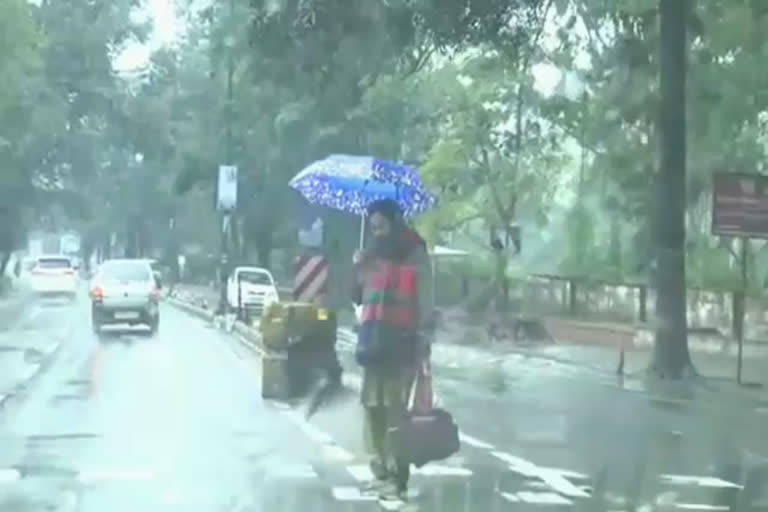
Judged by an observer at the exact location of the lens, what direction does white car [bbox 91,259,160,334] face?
facing away from the viewer

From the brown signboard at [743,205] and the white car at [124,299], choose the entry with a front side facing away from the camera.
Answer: the white car

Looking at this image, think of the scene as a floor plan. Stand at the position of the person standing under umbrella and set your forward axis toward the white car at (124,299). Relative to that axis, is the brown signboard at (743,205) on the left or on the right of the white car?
right

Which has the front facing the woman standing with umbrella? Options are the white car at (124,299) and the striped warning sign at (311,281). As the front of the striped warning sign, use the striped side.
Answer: the striped warning sign

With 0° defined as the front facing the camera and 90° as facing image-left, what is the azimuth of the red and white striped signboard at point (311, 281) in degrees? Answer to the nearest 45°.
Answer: approximately 0°

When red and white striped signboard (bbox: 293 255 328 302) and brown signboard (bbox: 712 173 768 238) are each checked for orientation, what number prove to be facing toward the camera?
2

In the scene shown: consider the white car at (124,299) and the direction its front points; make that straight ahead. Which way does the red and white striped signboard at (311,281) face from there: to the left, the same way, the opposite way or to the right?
the opposite way

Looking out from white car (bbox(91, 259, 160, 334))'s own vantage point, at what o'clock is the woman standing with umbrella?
The woman standing with umbrella is roughly at 6 o'clock from the white car.
